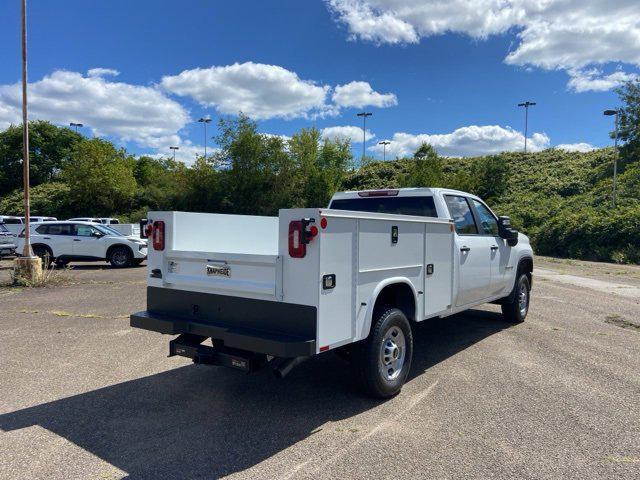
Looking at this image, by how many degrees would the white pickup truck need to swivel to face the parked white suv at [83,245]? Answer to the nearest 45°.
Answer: approximately 90° to its left

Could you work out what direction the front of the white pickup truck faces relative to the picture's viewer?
facing away from the viewer and to the right of the viewer

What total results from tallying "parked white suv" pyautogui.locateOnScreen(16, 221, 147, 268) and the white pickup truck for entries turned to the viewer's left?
0

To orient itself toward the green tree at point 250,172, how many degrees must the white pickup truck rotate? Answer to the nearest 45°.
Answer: approximately 45° to its left

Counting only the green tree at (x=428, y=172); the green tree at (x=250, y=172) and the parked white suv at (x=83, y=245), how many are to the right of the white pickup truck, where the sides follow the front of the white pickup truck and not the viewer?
0

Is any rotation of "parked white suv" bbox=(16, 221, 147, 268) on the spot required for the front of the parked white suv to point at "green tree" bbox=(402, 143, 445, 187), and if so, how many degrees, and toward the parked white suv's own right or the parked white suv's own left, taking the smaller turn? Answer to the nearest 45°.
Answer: approximately 45° to the parked white suv's own left

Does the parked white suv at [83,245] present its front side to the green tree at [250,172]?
no

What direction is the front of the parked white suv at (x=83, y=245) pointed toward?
to the viewer's right

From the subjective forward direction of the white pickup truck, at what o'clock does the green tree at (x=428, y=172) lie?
The green tree is roughly at 11 o'clock from the white pickup truck.

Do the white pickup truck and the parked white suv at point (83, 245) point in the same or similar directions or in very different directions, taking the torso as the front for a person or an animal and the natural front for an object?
same or similar directions

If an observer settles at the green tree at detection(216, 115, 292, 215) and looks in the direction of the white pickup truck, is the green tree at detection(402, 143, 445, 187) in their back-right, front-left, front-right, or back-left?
front-left

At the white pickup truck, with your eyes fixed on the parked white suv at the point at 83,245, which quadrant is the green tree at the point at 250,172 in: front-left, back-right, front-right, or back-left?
front-right
